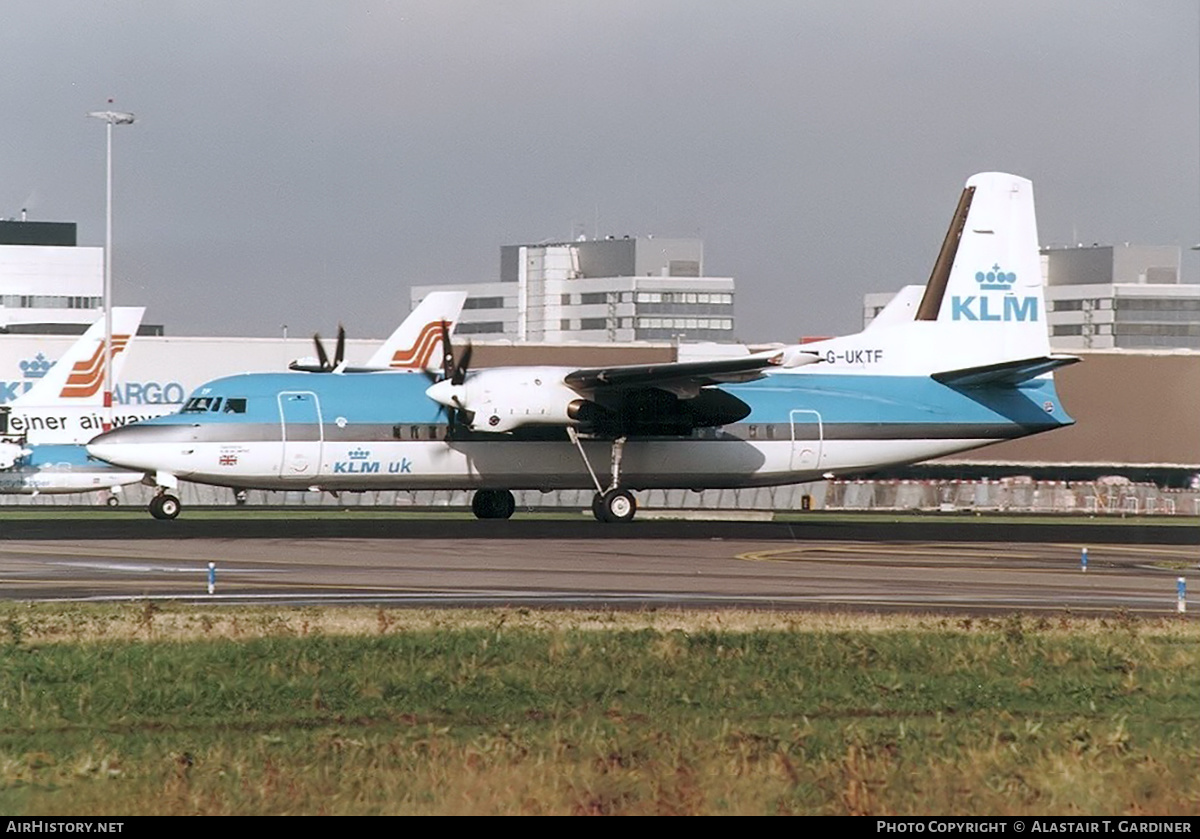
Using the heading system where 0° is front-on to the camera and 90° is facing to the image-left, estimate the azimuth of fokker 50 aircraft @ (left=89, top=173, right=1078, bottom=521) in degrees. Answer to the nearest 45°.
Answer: approximately 90°
